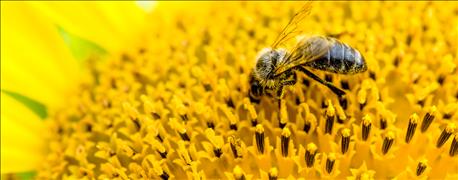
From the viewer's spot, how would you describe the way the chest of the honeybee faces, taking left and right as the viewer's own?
facing to the left of the viewer
